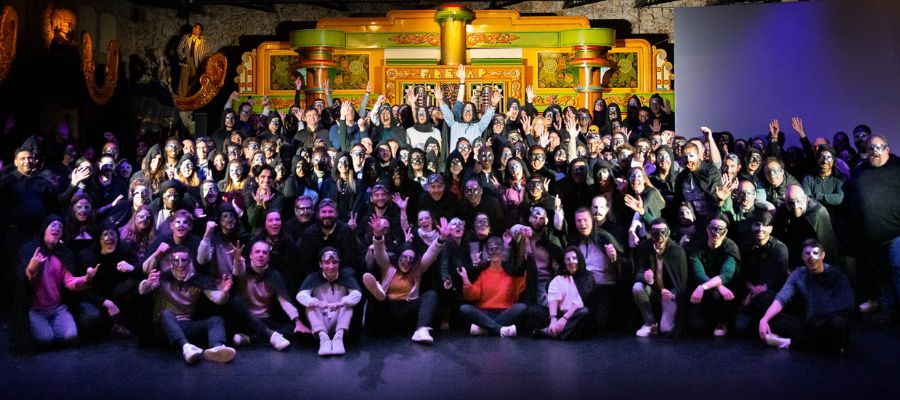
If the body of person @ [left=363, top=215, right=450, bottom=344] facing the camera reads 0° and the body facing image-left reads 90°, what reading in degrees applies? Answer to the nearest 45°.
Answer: approximately 0°

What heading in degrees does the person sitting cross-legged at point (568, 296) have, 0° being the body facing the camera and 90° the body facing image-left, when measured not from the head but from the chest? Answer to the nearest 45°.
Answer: approximately 45°

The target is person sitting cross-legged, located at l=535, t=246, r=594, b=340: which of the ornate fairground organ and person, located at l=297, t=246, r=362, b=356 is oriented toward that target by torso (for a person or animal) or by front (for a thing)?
the ornate fairground organ

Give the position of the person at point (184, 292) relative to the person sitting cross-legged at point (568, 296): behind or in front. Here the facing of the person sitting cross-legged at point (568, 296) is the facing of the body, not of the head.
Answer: in front

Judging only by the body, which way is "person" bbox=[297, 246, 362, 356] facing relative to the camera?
toward the camera

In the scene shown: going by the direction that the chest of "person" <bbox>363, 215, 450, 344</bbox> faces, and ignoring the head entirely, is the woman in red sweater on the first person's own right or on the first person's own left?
on the first person's own left

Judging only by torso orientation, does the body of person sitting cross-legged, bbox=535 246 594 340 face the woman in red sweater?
no

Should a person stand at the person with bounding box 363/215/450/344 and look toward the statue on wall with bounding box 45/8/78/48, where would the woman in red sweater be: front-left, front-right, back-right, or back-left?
back-right

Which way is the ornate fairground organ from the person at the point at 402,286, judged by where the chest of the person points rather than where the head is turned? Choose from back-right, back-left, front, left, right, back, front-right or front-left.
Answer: back

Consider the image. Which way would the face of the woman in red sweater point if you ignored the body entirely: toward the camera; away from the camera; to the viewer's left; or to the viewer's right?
toward the camera

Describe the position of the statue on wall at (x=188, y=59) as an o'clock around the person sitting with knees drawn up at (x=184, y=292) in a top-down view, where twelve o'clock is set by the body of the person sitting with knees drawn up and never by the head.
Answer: The statue on wall is roughly at 6 o'clock from the person sitting with knees drawn up.

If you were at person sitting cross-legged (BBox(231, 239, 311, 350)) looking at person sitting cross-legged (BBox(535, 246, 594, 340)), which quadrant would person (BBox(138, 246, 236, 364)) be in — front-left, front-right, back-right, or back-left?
back-right

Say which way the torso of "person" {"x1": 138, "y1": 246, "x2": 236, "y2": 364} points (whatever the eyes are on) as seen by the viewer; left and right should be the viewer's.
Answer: facing the viewer

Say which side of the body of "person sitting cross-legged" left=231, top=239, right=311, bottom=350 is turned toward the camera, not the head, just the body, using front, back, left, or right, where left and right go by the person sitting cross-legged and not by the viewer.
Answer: front

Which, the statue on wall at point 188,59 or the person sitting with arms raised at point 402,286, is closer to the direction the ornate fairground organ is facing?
the person sitting with arms raised

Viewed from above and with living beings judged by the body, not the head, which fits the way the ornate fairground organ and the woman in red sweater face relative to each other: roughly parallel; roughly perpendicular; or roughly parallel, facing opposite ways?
roughly parallel

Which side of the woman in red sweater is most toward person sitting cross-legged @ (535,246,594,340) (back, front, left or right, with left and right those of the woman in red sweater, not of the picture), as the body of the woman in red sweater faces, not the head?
left

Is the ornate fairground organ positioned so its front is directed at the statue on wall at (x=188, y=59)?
no

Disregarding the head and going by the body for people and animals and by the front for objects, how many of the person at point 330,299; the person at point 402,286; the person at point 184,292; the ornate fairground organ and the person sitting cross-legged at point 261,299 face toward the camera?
5

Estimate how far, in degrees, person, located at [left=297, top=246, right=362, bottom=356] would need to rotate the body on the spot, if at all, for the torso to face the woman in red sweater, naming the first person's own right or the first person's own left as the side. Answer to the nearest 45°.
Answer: approximately 90° to the first person's own left

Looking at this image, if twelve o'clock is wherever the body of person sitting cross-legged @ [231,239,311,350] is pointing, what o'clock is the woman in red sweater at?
The woman in red sweater is roughly at 9 o'clock from the person sitting cross-legged.
